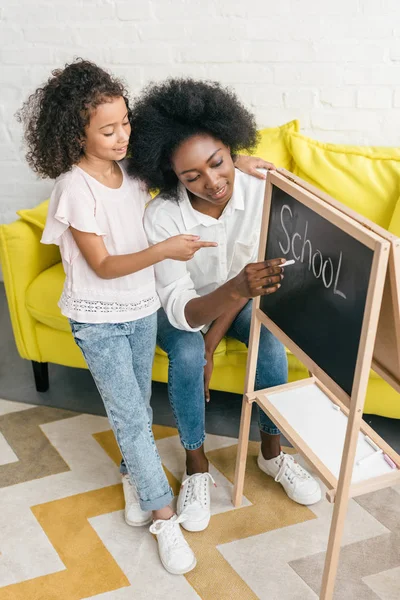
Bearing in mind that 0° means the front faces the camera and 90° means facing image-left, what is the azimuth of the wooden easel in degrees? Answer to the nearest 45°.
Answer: approximately 45°

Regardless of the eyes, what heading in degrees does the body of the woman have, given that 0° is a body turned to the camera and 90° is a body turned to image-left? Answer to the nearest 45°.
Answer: approximately 0°

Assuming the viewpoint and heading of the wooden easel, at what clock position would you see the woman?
The woman is roughly at 3 o'clock from the wooden easel.

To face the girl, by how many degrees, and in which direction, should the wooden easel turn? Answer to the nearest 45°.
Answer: approximately 45° to its right

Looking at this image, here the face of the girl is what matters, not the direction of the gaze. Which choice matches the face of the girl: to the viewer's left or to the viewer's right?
to the viewer's right

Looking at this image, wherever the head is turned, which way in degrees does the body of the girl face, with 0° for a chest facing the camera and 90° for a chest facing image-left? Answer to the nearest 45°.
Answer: approximately 315°

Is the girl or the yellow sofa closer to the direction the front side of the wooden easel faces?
the girl

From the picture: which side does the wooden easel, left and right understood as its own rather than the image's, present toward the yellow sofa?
right

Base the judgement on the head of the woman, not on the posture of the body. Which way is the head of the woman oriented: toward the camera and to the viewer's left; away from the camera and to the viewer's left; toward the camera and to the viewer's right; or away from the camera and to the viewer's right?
toward the camera and to the viewer's right

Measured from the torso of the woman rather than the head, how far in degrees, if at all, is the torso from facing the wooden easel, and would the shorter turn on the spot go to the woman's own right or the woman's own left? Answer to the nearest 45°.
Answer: approximately 45° to the woman's own left
